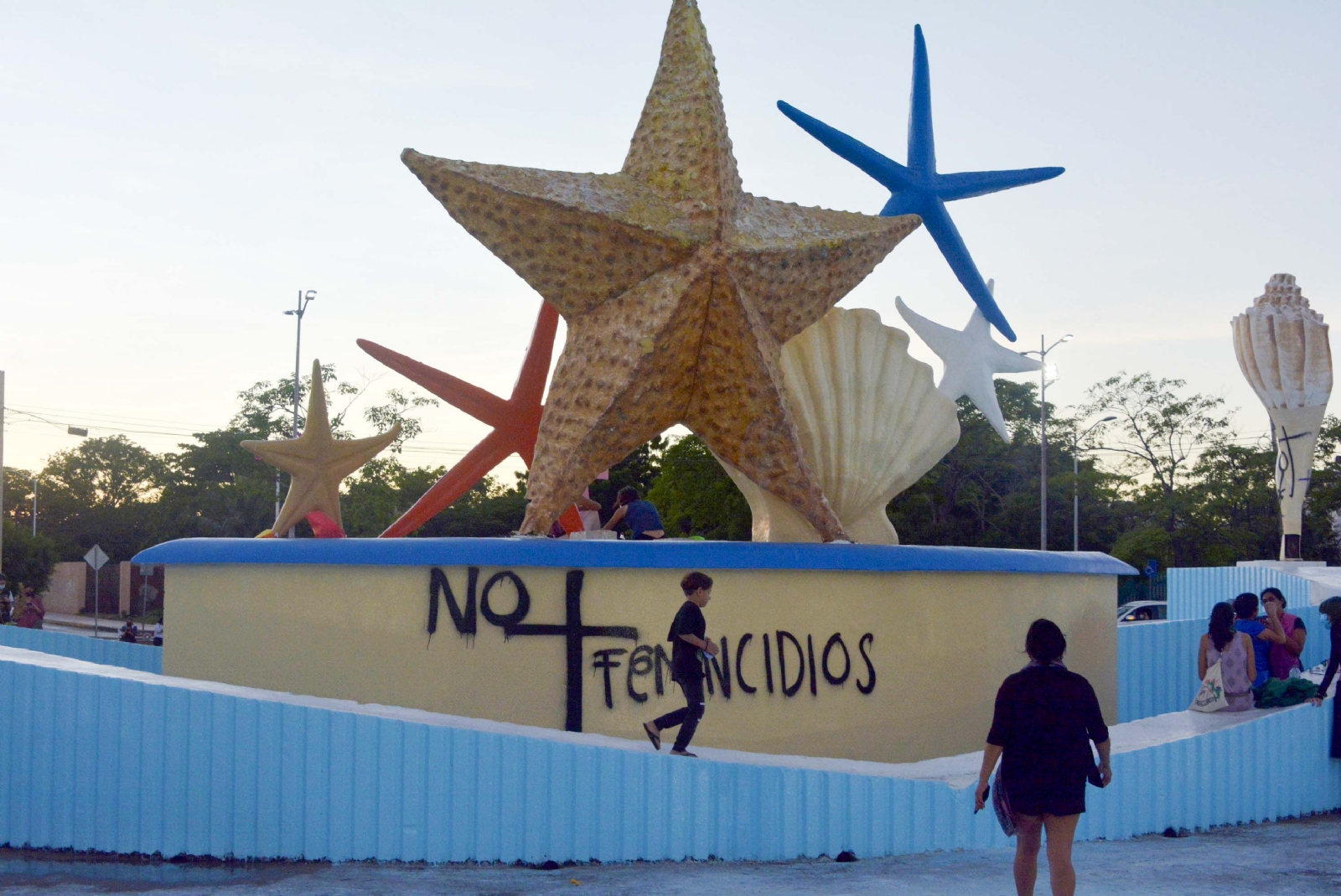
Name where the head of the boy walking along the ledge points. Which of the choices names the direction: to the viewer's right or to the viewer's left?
to the viewer's right

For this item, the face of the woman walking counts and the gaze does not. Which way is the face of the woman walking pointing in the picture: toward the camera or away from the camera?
away from the camera

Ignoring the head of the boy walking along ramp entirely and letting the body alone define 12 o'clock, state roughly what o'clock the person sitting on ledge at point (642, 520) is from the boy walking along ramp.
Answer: The person sitting on ledge is roughly at 9 o'clock from the boy walking along ramp.

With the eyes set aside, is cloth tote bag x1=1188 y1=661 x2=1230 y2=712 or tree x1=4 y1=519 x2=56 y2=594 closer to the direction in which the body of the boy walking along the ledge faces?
the cloth tote bag

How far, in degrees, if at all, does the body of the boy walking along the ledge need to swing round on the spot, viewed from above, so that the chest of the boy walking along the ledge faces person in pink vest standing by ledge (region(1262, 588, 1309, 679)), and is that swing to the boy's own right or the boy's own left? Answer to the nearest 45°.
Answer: approximately 45° to the boy's own left

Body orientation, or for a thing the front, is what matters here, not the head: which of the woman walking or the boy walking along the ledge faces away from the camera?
the woman walking

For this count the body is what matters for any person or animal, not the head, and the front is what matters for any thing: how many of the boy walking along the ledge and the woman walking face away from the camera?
1

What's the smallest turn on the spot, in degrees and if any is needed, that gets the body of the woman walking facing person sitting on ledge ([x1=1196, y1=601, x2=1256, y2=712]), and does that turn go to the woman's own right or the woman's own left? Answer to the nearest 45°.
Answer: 0° — they already face them

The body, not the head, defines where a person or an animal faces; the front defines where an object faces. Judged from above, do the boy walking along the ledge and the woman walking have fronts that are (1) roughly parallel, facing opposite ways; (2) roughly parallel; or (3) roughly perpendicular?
roughly perpendicular

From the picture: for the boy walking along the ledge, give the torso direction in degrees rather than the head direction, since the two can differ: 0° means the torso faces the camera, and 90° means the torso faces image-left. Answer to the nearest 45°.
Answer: approximately 270°

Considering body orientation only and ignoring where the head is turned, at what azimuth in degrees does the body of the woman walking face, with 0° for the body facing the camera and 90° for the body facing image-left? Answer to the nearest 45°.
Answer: approximately 180°
